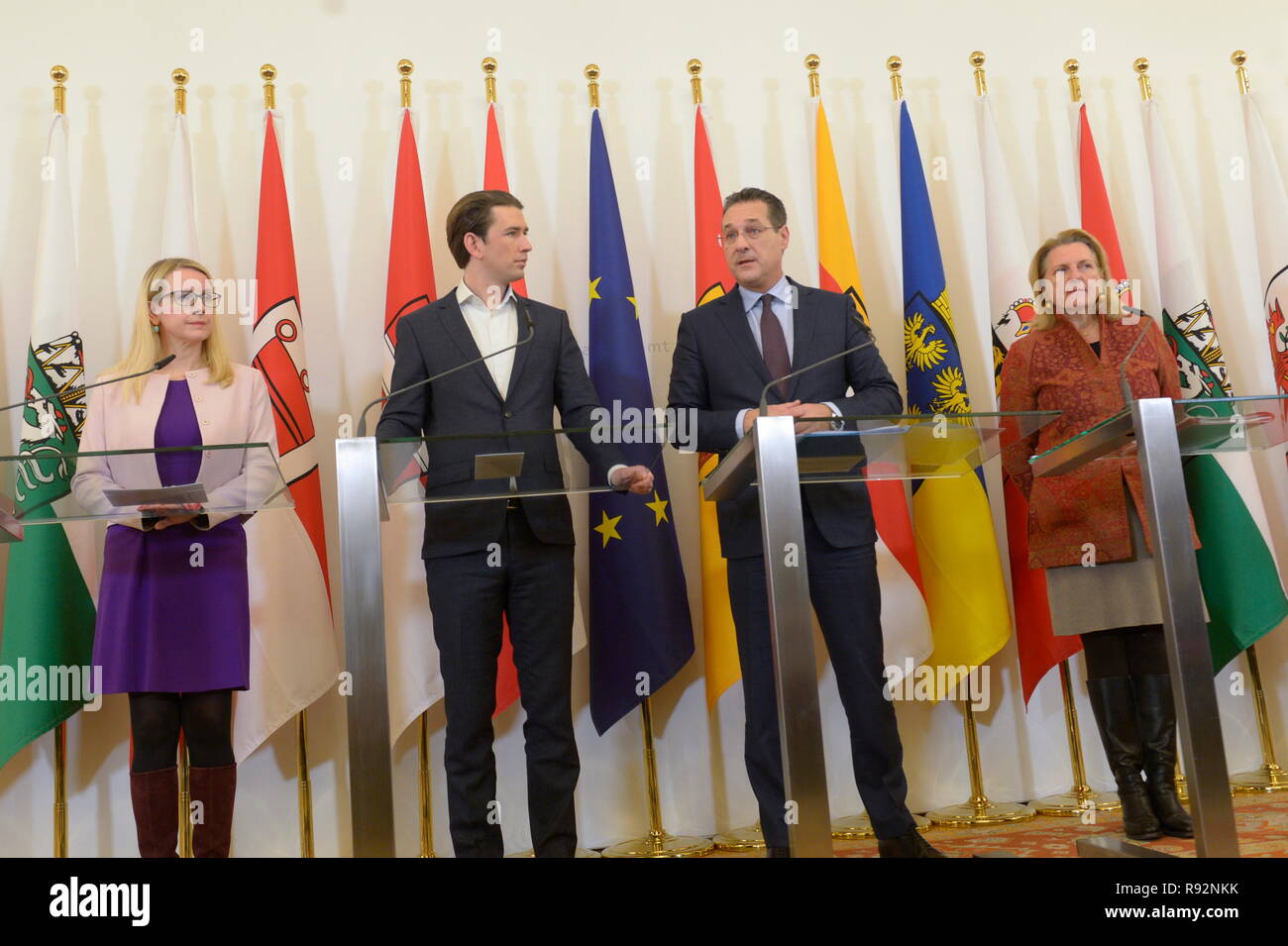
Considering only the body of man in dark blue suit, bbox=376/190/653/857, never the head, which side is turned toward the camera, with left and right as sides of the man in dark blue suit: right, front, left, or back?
front

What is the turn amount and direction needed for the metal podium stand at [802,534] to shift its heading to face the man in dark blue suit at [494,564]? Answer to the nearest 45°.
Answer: approximately 135° to its right

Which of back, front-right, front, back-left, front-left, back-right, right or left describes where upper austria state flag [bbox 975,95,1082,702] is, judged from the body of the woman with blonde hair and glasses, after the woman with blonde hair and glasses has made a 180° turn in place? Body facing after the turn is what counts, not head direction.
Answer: right

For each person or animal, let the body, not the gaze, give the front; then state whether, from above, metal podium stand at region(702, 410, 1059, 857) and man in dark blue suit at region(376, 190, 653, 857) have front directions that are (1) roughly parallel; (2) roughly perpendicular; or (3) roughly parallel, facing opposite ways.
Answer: roughly parallel

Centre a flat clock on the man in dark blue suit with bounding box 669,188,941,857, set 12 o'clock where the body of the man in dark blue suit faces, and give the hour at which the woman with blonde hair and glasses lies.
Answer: The woman with blonde hair and glasses is roughly at 3 o'clock from the man in dark blue suit.

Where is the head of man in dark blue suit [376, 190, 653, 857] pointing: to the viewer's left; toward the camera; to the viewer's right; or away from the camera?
to the viewer's right

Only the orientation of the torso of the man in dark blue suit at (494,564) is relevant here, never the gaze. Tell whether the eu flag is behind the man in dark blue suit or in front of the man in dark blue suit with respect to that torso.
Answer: behind

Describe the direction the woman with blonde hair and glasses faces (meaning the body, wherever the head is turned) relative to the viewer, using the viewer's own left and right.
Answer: facing the viewer

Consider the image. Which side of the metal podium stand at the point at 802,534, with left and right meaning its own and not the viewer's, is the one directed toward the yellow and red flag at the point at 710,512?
back

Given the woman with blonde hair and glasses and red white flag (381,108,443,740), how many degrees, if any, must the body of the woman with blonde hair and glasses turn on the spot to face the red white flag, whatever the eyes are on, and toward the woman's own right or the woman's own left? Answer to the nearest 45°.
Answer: approximately 135° to the woman's own left

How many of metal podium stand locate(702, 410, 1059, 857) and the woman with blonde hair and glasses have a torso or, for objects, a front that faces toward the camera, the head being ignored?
2
